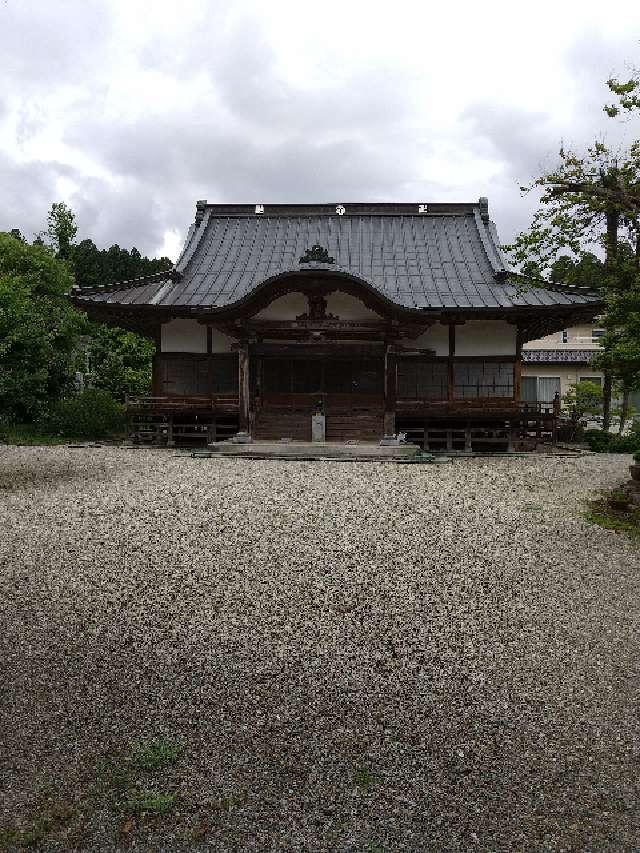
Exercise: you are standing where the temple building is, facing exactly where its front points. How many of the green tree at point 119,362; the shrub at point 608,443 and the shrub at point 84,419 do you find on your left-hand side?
1

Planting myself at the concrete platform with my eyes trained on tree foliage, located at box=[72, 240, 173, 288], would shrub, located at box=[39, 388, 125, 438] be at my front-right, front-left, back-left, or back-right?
front-left

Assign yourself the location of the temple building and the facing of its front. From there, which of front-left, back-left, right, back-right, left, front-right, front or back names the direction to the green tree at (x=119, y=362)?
back-right

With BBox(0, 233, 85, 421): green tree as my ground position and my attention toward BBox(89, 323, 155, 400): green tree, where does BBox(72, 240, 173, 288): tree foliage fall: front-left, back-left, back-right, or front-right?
front-left

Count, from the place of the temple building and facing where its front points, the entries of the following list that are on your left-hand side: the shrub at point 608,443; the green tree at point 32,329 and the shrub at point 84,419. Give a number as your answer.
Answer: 1

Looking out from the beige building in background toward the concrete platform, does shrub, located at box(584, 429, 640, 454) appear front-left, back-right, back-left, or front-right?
front-left

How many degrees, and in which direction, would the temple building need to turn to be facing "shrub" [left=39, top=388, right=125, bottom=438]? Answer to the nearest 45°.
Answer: approximately 90° to its right

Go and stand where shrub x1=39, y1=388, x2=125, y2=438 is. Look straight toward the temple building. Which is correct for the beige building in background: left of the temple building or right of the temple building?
left

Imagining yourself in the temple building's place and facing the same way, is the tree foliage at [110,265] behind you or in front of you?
behind

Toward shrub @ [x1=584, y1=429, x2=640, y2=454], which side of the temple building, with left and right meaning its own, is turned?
left

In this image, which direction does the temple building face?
toward the camera

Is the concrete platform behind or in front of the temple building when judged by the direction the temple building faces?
in front
